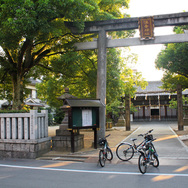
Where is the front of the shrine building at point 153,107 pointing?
toward the camera

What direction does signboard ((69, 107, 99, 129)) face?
toward the camera

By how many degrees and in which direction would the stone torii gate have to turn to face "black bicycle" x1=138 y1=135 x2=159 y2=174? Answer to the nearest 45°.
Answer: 0° — it already faces it

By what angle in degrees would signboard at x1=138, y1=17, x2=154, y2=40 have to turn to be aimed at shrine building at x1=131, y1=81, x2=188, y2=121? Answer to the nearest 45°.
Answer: approximately 180°

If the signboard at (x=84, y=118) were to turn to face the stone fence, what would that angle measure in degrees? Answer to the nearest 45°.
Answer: approximately 90° to its right

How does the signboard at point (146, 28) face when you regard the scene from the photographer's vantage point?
facing the viewer

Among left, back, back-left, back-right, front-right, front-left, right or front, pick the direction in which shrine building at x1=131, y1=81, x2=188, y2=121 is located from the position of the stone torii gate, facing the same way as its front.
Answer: back

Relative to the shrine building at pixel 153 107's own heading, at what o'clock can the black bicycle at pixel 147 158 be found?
The black bicycle is roughly at 12 o'clock from the shrine building.

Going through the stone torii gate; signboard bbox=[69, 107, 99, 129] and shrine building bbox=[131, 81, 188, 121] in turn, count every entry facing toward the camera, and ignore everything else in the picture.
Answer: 3

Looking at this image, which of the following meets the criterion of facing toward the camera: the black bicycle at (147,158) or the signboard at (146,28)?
the signboard

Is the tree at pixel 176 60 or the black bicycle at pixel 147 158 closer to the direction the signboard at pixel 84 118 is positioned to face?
the black bicycle

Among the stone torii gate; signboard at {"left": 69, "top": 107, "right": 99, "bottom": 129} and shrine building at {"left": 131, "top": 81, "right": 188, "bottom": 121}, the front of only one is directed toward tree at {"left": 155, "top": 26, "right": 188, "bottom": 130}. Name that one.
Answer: the shrine building
